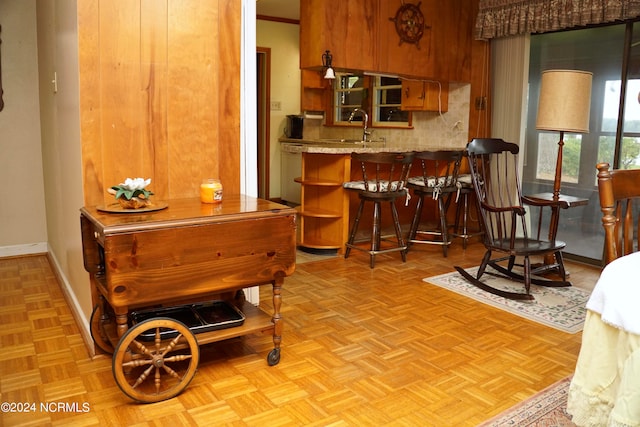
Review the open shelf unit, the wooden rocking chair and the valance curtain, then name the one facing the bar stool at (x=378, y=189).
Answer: the valance curtain

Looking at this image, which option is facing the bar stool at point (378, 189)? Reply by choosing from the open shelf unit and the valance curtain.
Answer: the valance curtain

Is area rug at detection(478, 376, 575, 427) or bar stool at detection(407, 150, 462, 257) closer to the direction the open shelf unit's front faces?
the area rug

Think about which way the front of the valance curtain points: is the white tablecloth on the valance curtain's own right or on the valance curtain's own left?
on the valance curtain's own left

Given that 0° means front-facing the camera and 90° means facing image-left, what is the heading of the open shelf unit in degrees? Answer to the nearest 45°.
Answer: approximately 45°
